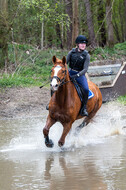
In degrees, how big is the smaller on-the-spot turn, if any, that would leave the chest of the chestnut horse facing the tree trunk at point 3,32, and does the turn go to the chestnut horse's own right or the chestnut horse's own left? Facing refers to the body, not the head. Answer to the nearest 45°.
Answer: approximately 135° to the chestnut horse's own right

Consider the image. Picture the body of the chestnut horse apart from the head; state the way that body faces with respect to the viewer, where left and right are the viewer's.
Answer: facing the viewer and to the left of the viewer
